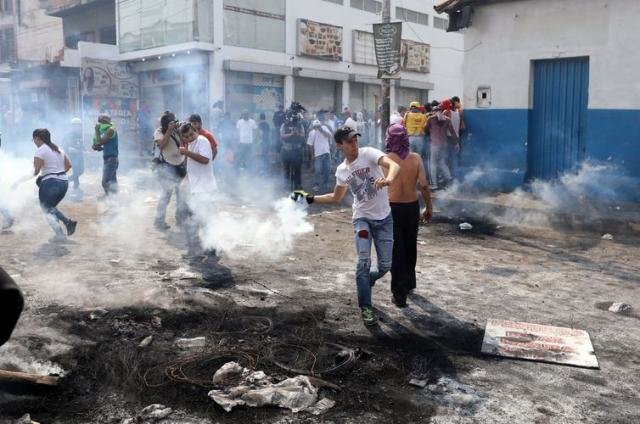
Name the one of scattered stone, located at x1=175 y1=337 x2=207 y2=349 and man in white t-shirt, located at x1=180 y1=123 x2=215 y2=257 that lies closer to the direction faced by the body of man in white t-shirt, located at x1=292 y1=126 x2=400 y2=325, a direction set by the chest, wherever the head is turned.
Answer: the scattered stone

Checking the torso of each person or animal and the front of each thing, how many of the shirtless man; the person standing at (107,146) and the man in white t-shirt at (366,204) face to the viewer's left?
1

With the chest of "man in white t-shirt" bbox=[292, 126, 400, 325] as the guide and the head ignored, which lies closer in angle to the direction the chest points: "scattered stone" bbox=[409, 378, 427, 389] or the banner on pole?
the scattered stone

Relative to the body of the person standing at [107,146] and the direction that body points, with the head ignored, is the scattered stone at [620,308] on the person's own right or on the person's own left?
on the person's own left

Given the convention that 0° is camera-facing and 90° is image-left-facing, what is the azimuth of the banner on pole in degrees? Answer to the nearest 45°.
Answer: approximately 0°
